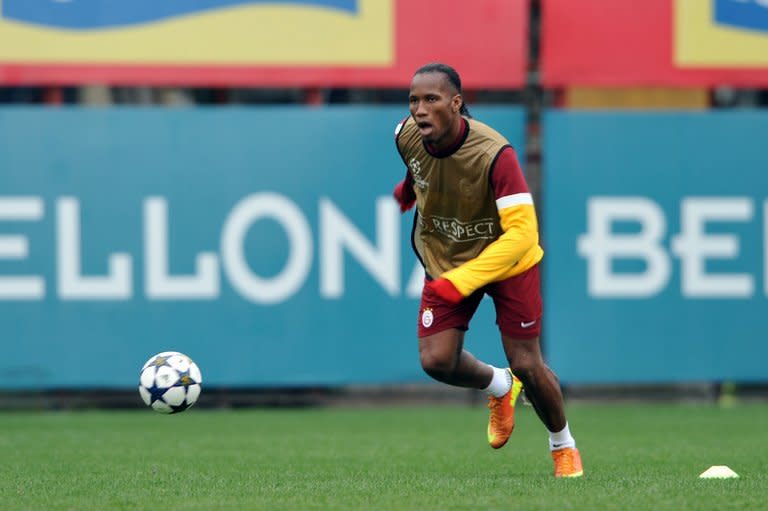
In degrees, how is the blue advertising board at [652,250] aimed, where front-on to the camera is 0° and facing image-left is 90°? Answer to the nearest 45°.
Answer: approximately 0°

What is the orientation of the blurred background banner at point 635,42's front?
toward the camera

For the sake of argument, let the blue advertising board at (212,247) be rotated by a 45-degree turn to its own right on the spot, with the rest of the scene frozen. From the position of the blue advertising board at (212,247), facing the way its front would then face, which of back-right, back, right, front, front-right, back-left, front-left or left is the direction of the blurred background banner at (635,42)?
back-left

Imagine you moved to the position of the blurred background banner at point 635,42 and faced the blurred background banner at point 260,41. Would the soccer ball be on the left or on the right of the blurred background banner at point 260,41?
left

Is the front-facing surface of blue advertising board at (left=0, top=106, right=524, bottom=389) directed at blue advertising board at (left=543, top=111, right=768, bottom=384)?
no

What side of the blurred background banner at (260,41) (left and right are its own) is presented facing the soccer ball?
front

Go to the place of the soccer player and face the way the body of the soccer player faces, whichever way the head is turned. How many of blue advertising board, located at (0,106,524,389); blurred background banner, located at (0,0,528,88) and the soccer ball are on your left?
0

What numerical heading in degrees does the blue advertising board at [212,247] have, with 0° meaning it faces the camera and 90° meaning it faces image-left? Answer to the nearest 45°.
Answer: approximately 0°

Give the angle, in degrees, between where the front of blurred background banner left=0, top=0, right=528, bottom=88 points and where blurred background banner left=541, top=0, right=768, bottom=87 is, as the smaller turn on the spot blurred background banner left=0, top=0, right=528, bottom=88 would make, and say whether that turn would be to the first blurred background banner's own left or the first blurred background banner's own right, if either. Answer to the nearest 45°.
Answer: approximately 90° to the first blurred background banner's own left

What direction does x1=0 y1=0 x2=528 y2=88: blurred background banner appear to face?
toward the camera

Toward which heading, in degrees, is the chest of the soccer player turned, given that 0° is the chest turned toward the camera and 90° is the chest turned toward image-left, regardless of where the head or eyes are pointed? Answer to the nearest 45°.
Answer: approximately 45°

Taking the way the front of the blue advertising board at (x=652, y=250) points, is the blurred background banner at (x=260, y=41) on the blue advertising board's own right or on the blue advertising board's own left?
on the blue advertising board's own right

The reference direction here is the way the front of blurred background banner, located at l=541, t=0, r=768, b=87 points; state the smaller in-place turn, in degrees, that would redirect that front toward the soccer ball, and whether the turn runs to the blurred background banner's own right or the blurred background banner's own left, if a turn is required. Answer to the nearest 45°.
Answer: approximately 45° to the blurred background banner's own right

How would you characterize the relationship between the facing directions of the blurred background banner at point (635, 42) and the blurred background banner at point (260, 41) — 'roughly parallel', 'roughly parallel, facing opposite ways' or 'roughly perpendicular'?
roughly parallel

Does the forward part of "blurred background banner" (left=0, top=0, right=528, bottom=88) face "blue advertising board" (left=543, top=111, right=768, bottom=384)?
no

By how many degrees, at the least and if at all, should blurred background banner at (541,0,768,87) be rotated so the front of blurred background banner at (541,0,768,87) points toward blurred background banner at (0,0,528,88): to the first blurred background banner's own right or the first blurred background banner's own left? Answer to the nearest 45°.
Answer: approximately 90° to the first blurred background banner's own right

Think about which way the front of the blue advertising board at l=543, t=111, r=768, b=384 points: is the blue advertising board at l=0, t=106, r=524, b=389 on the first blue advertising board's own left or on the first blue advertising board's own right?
on the first blue advertising board's own right

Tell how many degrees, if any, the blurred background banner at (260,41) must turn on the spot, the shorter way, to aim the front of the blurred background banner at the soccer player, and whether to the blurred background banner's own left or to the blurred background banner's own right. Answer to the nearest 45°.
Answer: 0° — it already faces them

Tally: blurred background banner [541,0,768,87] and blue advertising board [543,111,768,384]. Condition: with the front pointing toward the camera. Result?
2

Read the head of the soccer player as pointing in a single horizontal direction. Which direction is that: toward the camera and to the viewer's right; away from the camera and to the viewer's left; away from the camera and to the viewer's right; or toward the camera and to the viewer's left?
toward the camera and to the viewer's left

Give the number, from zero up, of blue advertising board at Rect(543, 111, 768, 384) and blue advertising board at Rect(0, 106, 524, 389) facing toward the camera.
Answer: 2

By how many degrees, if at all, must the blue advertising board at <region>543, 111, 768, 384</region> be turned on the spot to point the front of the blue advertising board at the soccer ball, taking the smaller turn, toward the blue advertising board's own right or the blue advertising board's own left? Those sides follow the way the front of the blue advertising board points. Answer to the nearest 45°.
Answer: approximately 45° to the blue advertising board's own right
